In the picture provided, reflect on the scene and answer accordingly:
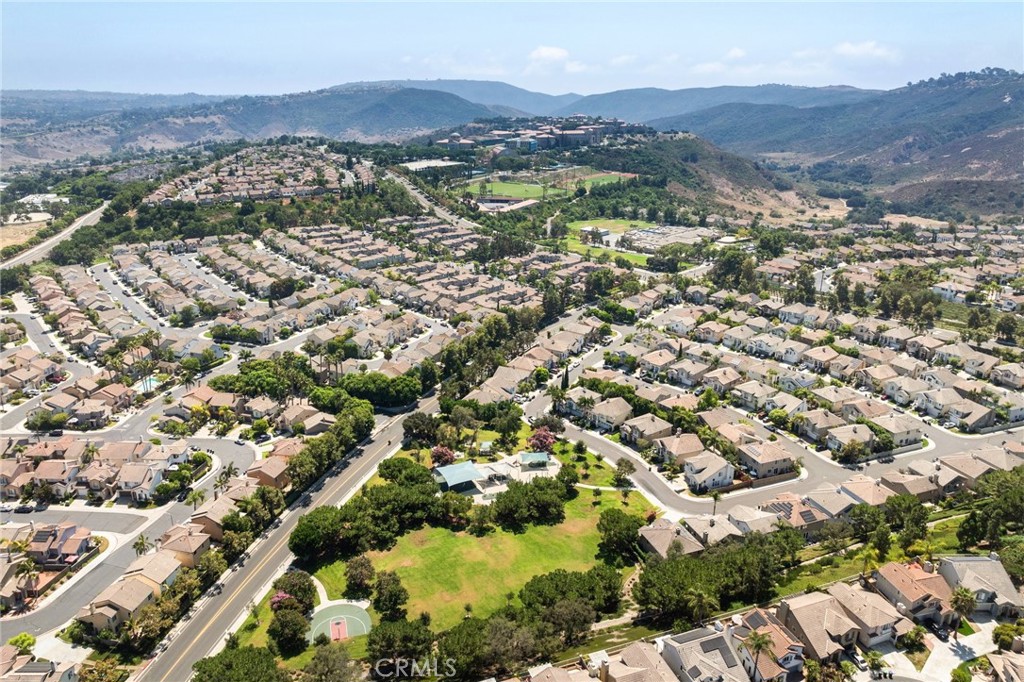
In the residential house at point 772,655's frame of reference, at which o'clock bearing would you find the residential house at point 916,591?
the residential house at point 916,591 is roughly at 9 o'clock from the residential house at point 772,655.

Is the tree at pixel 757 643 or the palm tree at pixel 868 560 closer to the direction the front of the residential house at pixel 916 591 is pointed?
the tree

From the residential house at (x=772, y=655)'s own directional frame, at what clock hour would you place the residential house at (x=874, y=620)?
the residential house at (x=874, y=620) is roughly at 9 o'clock from the residential house at (x=772, y=655).

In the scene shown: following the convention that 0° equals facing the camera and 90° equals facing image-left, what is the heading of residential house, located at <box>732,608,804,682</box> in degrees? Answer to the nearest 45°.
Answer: approximately 315°

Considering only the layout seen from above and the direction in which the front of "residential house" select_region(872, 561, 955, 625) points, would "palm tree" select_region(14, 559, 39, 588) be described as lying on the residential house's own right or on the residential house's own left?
on the residential house's own right

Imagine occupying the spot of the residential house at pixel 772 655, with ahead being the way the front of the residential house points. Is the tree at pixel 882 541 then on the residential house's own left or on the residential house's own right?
on the residential house's own left

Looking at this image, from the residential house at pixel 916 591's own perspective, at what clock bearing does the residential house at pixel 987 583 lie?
the residential house at pixel 987 583 is roughly at 9 o'clock from the residential house at pixel 916 591.

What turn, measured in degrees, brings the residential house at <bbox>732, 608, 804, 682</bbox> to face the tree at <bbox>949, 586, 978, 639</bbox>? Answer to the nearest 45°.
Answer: approximately 90° to its left

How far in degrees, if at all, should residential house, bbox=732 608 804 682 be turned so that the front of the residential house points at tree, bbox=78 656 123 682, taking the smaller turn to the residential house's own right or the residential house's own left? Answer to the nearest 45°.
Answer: approximately 90° to the residential house's own right

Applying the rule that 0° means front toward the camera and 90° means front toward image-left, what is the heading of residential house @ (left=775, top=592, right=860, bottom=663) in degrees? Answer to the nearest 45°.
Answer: approximately 315°

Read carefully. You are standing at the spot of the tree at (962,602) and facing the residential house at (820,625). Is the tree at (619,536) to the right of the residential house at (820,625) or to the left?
right
